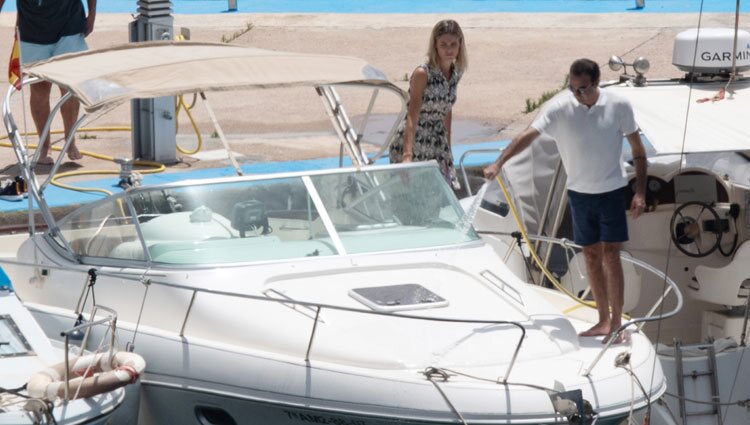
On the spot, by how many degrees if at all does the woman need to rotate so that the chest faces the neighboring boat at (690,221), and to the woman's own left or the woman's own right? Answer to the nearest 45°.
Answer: approximately 45° to the woman's own left

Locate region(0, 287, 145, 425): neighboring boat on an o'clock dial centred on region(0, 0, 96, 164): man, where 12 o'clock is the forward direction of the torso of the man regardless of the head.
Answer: The neighboring boat is roughly at 12 o'clock from the man.

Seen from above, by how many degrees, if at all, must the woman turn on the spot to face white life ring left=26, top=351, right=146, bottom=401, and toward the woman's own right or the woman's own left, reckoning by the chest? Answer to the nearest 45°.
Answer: approximately 90° to the woman's own right

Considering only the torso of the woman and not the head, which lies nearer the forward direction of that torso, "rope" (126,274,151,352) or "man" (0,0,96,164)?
the rope

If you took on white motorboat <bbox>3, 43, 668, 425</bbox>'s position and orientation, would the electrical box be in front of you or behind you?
behind

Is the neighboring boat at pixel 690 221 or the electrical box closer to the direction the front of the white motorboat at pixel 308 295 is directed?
the neighboring boat

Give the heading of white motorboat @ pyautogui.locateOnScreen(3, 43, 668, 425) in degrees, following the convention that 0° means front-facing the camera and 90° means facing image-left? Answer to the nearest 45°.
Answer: approximately 315°

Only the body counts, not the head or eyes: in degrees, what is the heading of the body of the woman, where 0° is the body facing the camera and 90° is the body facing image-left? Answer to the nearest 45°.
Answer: approximately 315°
